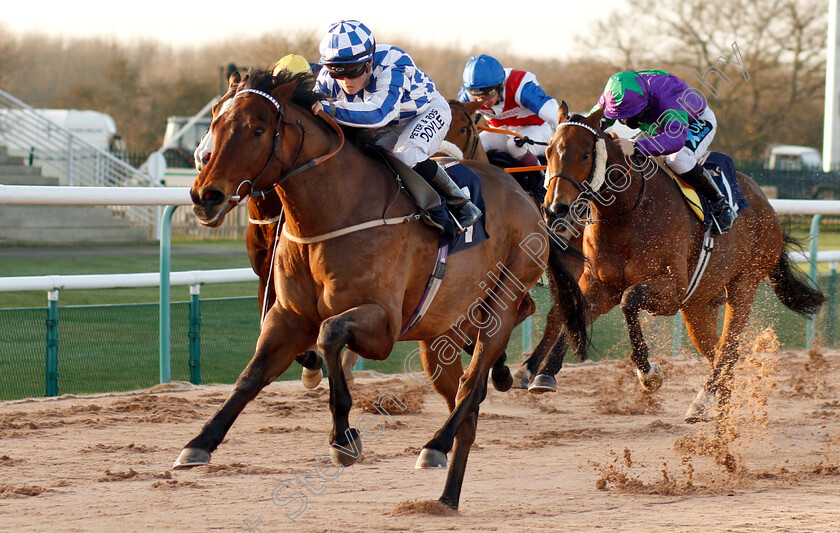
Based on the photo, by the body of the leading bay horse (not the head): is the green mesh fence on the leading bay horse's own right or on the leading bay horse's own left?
on the leading bay horse's own right

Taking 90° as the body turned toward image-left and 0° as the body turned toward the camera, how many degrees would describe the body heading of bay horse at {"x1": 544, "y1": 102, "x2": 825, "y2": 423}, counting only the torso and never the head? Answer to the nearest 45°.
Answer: approximately 45°

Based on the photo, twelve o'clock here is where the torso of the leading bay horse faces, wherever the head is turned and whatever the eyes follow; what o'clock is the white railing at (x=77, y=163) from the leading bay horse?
The white railing is roughly at 4 o'clock from the leading bay horse.

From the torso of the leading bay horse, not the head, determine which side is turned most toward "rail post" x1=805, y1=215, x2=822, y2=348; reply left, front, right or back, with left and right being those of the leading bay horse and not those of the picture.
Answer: back

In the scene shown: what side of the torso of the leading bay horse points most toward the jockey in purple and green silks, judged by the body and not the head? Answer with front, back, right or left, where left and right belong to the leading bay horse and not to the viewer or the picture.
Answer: back

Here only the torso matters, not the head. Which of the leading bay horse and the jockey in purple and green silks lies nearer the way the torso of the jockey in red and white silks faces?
the leading bay horse

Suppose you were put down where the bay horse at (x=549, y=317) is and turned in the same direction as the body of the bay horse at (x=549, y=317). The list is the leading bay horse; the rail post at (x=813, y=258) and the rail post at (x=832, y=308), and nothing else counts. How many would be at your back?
2

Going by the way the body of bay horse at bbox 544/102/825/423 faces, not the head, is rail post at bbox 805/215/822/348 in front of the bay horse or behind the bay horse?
behind

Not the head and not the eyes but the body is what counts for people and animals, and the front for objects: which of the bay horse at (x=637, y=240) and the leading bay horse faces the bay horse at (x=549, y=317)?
the bay horse at (x=637, y=240)

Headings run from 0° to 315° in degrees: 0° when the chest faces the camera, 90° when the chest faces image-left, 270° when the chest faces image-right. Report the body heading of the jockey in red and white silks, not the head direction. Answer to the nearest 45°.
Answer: approximately 45°

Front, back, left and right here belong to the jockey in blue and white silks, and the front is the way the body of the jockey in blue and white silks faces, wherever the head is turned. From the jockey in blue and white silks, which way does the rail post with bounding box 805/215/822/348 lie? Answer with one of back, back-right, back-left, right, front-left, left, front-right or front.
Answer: back

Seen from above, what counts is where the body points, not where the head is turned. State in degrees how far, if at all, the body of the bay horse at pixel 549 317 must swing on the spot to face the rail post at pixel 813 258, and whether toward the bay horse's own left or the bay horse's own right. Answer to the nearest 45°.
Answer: approximately 180°
